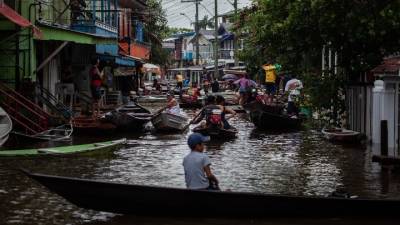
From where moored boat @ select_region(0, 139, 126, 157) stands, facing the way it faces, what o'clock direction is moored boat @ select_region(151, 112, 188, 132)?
moored boat @ select_region(151, 112, 188, 132) is roughly at 10 o'clock from moored boat @ select_region(0, 139, 126, 157).

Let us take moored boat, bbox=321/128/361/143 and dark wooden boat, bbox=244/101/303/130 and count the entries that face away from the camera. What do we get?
0

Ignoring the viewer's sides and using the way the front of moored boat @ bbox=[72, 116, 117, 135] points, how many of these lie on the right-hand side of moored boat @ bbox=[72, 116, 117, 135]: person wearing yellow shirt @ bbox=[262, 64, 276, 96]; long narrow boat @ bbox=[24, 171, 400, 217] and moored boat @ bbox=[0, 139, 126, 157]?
2

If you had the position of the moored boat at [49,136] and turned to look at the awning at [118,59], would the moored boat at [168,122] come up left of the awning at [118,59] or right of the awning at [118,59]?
right

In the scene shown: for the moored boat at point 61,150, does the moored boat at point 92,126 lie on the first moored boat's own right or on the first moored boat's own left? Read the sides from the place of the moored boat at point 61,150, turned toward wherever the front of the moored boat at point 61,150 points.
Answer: on the first moored boat's own left

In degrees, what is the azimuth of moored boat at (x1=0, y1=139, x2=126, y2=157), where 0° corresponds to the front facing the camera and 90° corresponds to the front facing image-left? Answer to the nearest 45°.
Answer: approximately 270°

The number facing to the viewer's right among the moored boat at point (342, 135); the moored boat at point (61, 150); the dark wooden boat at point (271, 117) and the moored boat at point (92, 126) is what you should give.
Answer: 2
